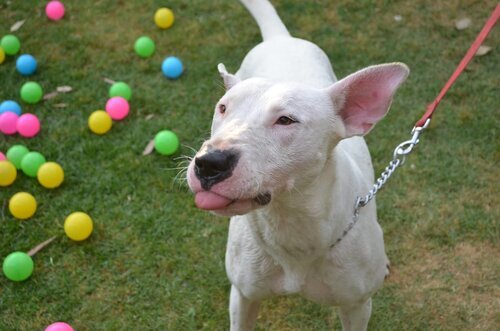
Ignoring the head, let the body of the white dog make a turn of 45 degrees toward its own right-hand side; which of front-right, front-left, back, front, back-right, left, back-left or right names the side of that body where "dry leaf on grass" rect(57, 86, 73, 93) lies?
right

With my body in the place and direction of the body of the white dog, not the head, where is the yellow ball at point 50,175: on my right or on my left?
on my right

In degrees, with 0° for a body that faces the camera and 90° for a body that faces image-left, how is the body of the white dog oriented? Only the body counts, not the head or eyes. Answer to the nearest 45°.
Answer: approximately 0°

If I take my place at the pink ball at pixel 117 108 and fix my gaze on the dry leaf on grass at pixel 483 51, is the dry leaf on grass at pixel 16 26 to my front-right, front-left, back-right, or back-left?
back-left

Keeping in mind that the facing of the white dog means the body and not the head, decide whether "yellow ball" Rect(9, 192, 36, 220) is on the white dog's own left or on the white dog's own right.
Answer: on the white dog's own right

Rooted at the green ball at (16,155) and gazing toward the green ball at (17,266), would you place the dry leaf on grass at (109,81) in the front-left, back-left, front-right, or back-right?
back-left

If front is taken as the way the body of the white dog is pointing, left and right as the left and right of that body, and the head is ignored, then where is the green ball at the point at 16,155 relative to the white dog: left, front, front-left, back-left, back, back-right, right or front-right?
back-right

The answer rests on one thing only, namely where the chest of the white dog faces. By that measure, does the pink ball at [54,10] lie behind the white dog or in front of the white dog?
behind

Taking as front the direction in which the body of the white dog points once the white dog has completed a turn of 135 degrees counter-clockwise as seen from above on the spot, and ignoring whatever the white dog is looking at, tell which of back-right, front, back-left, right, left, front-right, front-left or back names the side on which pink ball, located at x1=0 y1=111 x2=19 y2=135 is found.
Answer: left

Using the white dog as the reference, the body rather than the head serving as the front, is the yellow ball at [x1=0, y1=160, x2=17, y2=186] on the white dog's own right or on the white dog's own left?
on the white dog's own right

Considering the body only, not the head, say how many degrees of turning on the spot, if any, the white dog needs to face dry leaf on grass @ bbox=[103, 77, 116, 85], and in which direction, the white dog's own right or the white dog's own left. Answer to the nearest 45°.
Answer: approximately 135° to the white dog's own right
